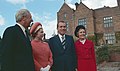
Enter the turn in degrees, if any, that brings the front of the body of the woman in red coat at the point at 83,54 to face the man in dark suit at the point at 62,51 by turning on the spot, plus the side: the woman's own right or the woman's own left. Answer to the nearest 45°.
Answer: approximately 45° to the woman's own right

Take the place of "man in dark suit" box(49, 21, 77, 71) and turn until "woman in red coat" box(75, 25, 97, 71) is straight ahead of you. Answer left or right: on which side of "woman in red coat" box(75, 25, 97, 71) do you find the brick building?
left

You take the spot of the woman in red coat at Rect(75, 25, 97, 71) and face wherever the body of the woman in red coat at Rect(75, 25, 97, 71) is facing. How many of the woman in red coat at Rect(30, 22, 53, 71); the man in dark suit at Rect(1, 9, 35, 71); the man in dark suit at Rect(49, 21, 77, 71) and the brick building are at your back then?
1

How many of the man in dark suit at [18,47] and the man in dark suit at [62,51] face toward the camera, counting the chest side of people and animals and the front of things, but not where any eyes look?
1

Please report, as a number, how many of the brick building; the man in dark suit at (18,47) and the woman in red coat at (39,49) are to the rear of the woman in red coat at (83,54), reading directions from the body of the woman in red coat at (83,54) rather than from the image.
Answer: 1

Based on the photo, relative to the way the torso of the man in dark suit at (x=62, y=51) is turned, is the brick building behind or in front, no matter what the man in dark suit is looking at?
behind

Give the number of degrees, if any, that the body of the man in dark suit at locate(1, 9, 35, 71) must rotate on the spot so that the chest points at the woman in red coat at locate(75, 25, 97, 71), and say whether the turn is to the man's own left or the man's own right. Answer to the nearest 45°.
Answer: approximately 45° to the man's own left

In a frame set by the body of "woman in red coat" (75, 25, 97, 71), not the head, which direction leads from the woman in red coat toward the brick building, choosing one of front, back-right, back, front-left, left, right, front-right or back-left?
back

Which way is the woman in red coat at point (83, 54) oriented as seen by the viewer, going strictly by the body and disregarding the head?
toward the camera

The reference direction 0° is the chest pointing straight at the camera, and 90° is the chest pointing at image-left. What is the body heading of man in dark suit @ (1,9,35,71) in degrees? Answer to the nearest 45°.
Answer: approximately 270°

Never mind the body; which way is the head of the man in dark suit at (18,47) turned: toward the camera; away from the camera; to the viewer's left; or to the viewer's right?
to the viewer's right

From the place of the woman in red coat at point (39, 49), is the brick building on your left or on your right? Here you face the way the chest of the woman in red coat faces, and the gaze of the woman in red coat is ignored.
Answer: on your left

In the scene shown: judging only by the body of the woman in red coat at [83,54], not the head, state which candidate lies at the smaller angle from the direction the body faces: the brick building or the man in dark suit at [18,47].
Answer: the man in dark suit

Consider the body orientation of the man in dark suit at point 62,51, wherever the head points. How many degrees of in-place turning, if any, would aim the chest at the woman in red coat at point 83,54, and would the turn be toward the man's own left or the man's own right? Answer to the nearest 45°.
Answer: approximately 135° to the man's own left
